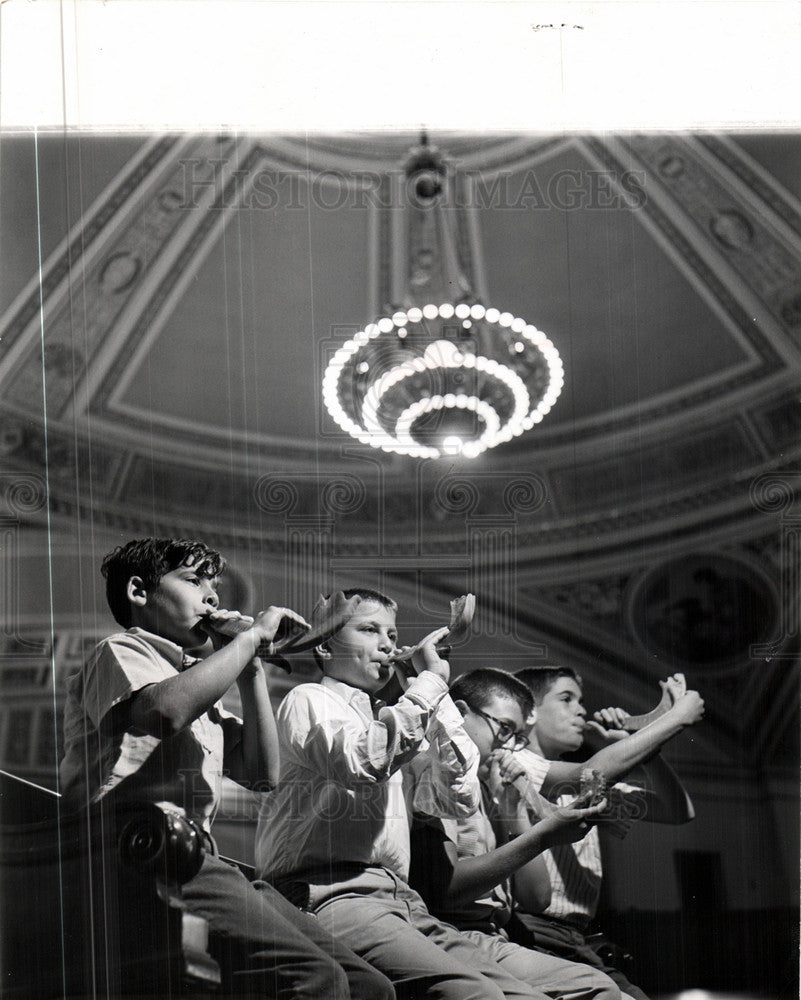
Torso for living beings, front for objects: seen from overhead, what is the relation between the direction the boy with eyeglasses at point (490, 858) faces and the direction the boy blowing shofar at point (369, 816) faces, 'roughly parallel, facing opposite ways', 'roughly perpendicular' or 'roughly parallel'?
roughly parallel

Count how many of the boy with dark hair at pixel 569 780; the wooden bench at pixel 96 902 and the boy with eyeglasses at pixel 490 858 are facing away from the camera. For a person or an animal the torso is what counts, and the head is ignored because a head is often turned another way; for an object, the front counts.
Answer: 0

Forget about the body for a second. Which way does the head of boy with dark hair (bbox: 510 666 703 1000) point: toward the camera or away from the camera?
toward the camera

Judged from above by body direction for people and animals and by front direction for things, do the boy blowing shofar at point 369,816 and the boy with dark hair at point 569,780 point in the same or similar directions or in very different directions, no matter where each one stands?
same or similar directions
